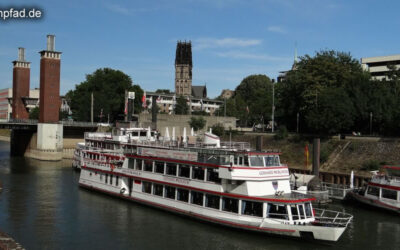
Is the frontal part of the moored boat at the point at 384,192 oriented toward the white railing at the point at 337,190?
yes

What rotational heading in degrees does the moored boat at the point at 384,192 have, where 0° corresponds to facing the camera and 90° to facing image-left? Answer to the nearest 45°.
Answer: approximately 135°

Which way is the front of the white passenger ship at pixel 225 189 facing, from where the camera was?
facing the viewer and to the right of the viewer

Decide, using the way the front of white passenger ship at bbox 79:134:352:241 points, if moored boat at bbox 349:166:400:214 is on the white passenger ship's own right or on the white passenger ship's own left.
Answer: on the white passenger ship's own left

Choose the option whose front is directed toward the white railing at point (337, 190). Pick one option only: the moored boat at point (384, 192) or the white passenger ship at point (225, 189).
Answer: the moored boat
